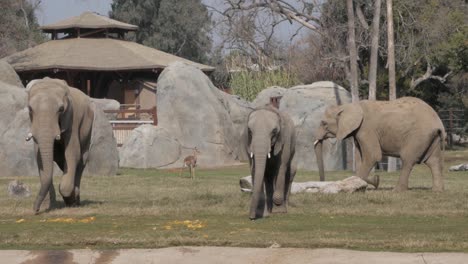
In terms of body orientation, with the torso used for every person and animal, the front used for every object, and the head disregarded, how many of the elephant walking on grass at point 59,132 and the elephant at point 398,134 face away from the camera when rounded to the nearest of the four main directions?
0

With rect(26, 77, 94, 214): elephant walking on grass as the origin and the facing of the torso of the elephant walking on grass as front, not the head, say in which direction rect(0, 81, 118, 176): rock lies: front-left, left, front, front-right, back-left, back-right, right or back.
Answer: back-right

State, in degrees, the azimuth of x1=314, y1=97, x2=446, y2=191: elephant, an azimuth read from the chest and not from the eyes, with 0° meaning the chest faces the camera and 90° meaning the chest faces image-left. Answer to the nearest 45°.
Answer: approximately 90°

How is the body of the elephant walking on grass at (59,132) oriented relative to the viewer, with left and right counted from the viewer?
facing the viewer and to the left of the viewer

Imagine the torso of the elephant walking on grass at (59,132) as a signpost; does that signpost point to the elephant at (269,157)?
no

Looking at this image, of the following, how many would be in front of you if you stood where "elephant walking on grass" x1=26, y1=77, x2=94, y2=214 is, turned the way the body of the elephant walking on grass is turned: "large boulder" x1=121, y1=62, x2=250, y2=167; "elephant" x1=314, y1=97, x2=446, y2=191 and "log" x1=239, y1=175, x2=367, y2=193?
0

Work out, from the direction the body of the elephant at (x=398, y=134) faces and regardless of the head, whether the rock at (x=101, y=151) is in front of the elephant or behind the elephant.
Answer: in front

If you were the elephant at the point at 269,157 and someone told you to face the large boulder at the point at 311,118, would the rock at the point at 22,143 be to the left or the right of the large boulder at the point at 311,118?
left

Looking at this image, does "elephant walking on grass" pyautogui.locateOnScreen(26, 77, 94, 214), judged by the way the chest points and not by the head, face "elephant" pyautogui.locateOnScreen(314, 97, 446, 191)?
no
